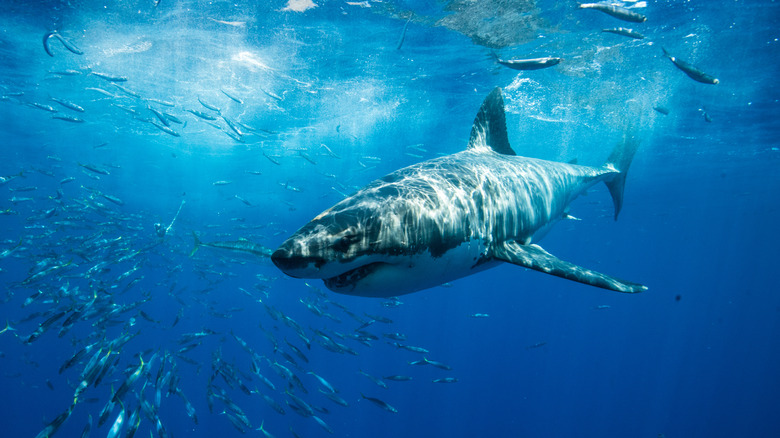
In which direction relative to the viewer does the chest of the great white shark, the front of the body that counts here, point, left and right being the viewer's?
facing the viewer and to the left of the viewer
